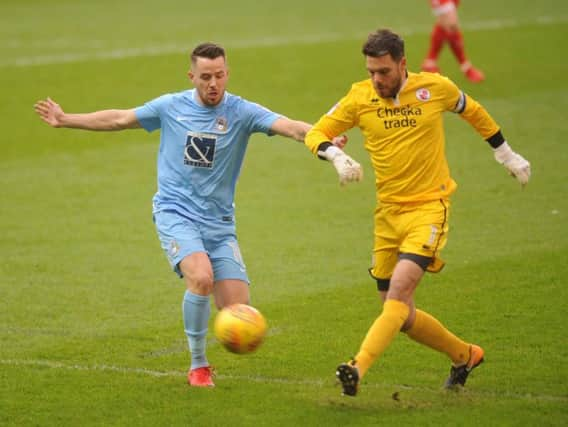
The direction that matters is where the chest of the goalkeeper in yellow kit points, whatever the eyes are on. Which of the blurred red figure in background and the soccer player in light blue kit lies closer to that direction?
the soccer player in light blue kit

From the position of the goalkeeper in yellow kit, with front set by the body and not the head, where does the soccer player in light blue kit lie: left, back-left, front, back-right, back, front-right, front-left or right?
front-right

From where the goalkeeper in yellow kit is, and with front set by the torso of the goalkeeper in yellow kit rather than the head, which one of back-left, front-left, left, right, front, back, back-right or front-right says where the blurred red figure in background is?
back-right

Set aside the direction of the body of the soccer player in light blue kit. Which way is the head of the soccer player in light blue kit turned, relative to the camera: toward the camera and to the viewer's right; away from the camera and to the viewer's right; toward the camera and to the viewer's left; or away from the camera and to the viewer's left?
toward the camera and to the viewer's right

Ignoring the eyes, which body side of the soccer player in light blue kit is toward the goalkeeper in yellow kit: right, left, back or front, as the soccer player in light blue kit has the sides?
left

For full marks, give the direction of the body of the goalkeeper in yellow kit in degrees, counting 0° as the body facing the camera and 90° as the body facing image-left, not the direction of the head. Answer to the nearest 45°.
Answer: approximately 45°

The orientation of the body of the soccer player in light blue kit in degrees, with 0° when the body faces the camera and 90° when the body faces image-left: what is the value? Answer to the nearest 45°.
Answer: approximately 0°

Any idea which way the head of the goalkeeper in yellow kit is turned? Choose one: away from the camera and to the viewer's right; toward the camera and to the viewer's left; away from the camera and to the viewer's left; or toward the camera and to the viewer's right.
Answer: toward the camera and to the viewer's left

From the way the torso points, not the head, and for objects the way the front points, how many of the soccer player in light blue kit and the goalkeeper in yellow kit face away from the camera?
0
